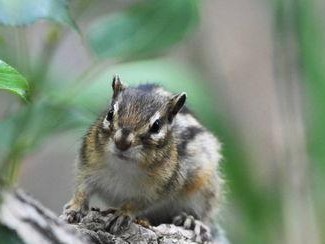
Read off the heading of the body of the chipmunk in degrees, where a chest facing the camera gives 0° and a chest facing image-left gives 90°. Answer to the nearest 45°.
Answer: approximately 45°
